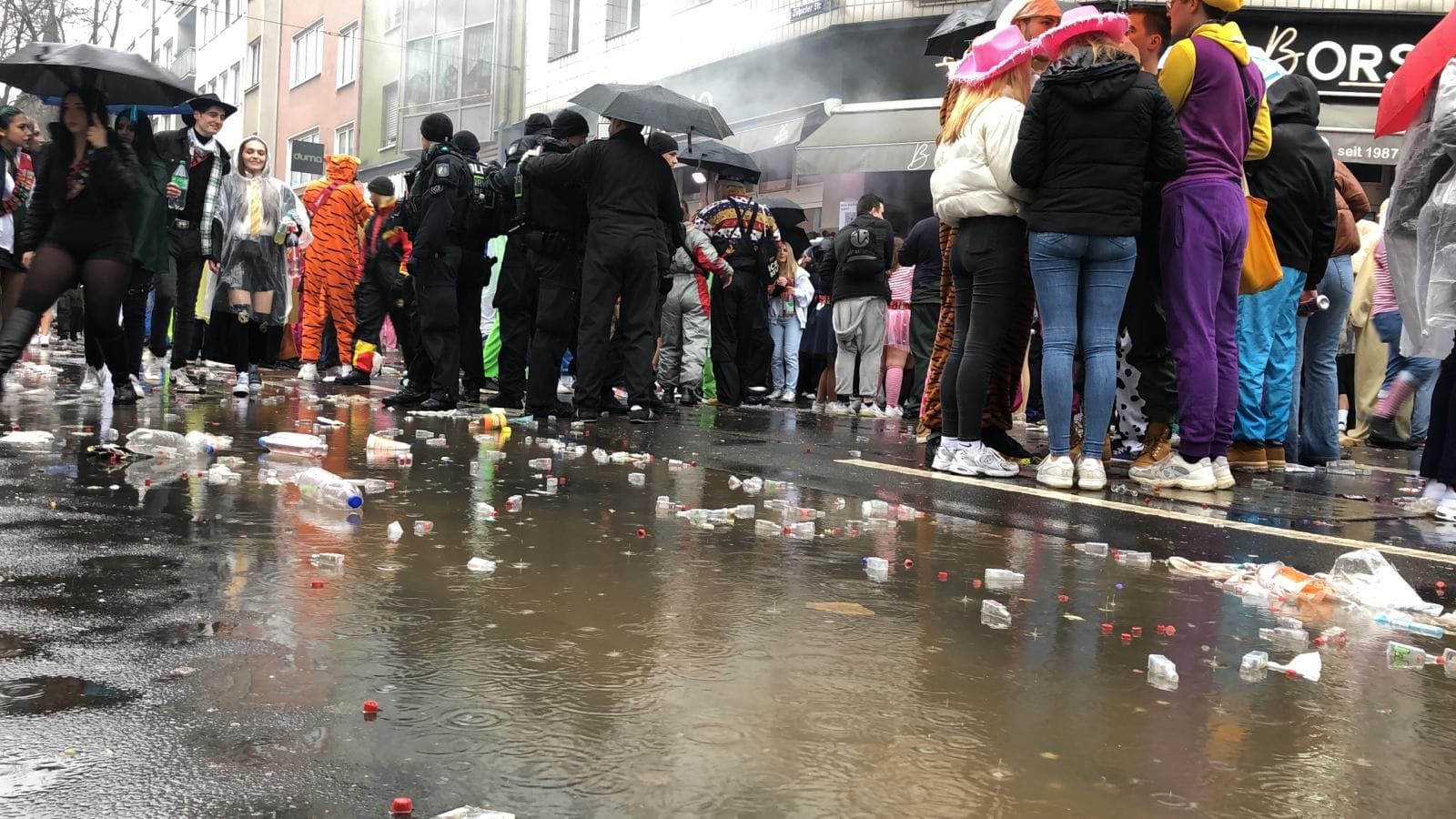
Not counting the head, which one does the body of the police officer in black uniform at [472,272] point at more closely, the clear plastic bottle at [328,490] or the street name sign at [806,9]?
the street name sign

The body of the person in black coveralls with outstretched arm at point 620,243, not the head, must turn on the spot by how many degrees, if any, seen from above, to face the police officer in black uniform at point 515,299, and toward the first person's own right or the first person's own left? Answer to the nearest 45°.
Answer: approximately 45° to the first person's own left

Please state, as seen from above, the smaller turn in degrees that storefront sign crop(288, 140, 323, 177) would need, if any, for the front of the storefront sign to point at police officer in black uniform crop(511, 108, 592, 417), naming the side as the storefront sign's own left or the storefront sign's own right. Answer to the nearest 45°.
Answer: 0° — it already faces them

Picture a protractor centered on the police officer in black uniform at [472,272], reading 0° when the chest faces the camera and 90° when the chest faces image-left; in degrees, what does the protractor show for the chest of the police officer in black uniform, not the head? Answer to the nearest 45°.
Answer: approximately 180°

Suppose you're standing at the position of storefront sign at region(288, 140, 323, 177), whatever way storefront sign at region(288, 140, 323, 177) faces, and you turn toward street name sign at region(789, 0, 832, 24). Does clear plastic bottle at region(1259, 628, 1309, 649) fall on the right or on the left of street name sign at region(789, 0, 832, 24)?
right

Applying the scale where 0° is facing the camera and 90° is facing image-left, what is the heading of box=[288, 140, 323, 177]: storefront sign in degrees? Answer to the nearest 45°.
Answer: approximately 0°

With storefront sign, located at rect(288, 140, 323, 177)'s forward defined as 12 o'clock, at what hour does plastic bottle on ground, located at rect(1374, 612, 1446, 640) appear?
The plastic bottle on ground is roughly at 12 o'clock from the storefront sign.

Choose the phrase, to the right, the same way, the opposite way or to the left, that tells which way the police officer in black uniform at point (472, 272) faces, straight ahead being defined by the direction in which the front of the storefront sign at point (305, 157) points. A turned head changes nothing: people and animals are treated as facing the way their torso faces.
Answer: the opposite way

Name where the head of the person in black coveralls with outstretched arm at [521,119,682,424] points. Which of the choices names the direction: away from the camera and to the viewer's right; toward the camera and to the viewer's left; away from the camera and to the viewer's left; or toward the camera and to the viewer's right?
away from the camera and to the viewer's left

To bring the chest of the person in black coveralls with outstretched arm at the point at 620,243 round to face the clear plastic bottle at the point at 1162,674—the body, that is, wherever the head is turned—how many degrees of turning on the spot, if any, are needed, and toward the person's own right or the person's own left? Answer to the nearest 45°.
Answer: approximately 180°

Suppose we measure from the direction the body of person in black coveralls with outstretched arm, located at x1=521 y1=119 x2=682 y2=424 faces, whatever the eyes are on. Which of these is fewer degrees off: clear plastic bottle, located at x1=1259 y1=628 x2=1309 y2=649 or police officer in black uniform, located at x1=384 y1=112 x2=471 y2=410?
the police officer in black uniform

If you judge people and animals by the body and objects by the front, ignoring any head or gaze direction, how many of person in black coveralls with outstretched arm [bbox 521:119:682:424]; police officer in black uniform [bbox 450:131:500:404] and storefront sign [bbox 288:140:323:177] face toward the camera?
1

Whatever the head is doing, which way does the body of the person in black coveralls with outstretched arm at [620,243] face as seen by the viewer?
away from the camera
